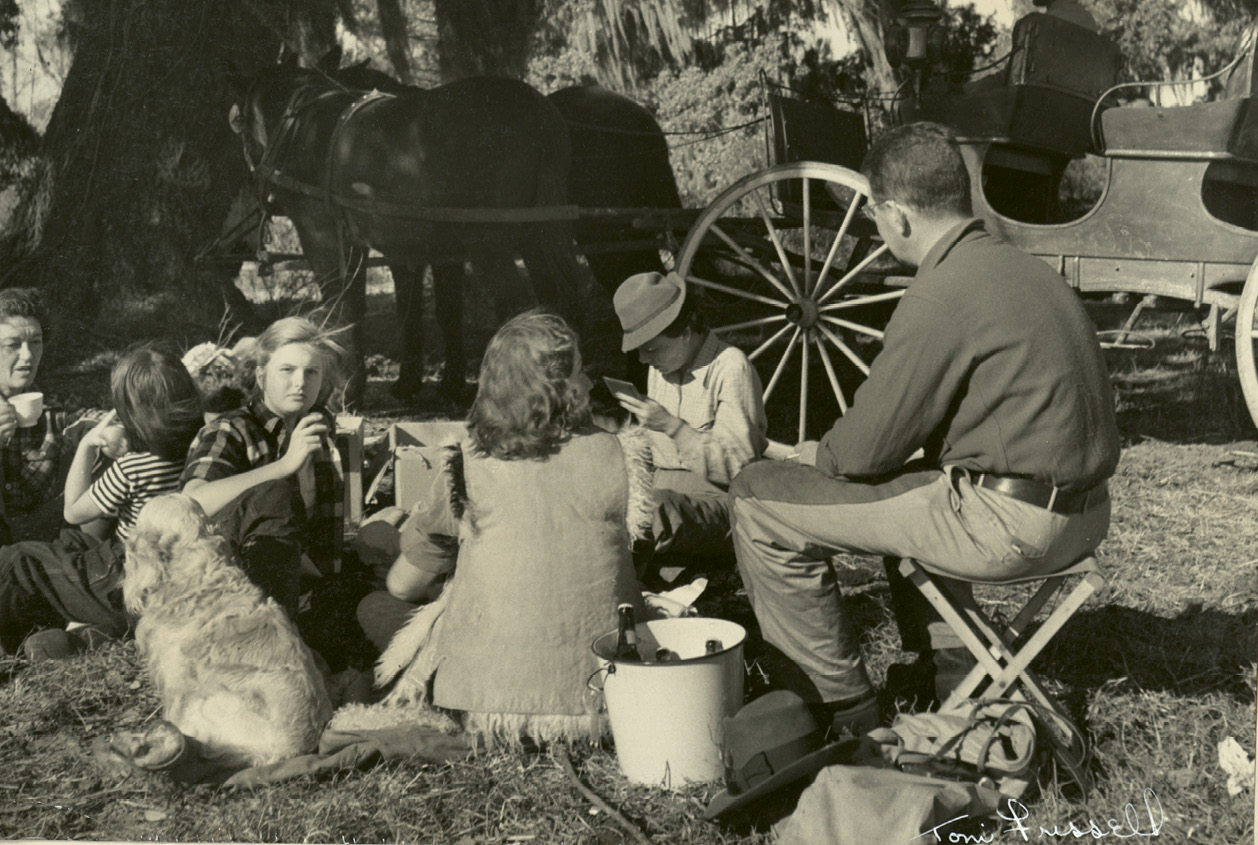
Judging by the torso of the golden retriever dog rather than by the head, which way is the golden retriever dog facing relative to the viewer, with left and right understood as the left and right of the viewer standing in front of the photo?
facing away from the viewer and to the left of the viewer

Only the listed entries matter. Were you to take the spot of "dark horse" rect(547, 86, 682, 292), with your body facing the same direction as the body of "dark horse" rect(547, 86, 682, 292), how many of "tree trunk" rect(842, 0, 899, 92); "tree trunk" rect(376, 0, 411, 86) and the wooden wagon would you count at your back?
2

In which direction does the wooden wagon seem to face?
to the viewer's left

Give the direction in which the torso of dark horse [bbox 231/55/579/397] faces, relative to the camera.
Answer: to the viewer's left

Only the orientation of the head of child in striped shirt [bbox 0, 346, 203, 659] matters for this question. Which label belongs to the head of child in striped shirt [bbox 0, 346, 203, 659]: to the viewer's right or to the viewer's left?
to the viewer's left

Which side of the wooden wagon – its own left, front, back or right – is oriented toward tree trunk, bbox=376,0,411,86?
front

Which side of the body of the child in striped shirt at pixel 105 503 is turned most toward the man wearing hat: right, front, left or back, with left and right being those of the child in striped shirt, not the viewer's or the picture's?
back

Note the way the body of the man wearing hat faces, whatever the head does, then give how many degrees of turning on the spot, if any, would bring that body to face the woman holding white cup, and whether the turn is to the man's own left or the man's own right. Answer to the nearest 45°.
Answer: approximately 45° to the man's own right

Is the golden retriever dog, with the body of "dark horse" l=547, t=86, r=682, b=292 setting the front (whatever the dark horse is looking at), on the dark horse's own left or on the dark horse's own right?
on the dark horse's own left

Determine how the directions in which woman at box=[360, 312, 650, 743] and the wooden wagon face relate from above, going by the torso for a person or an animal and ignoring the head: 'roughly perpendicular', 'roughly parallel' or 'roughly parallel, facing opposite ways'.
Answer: roughly perpendicular

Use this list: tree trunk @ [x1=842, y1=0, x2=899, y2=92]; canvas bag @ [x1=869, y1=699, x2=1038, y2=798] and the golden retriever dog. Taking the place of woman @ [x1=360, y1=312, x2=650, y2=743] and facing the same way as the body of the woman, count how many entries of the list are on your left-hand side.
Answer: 1

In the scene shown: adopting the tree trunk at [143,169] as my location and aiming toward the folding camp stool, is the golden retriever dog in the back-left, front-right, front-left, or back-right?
front-right

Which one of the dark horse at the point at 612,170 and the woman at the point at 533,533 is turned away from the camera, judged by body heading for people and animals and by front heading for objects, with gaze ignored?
the woman

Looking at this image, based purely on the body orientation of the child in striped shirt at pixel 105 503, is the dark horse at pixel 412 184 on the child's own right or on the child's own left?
on the child's own right

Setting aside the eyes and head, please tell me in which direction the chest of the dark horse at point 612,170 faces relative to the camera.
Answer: to the viewer's left

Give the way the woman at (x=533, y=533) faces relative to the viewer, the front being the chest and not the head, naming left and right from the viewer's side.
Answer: facing away from the viewer

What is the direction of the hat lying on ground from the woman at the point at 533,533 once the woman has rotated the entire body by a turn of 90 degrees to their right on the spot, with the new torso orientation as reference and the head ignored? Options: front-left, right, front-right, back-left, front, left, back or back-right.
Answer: front-right

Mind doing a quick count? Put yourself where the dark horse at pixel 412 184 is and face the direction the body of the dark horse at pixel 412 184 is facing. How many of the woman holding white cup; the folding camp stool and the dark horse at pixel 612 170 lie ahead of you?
1

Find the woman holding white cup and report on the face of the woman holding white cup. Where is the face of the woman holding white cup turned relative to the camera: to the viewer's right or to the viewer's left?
to the viewer's right
